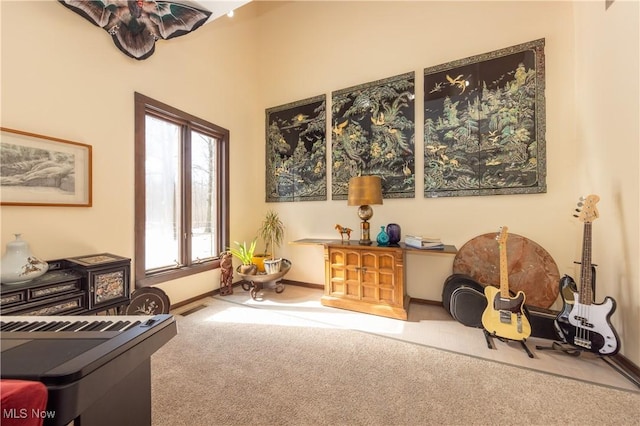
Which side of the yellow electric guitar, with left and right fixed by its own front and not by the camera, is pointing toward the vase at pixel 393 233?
right

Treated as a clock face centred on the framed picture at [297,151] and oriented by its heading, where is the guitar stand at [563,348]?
The guitar stand is roughly at 9 o'clock from the framed picture.

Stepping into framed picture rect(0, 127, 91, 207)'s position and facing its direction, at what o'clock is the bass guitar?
The bass guitar is roughly at 12 o'clock from the framed picture.

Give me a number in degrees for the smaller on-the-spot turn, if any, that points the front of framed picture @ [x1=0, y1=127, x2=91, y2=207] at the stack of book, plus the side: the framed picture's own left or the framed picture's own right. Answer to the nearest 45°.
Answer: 0° — it already faces it

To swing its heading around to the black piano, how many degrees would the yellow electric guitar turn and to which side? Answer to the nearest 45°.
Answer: approximately 45° to its right

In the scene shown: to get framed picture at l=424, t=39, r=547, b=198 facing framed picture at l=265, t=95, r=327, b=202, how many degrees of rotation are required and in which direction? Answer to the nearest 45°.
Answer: approximately 45° to its right

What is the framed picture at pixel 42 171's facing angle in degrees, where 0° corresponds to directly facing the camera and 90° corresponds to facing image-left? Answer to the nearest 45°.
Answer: approximately 315°

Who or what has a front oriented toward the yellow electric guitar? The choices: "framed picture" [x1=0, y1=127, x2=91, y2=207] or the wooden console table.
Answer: the framed picture
